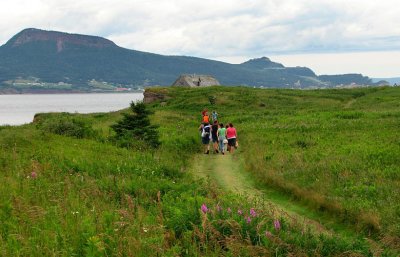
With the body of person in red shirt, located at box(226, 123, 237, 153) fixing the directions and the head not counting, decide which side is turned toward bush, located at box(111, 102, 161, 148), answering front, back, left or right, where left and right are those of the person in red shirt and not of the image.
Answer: left

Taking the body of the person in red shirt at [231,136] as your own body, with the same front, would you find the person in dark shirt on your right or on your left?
on your left

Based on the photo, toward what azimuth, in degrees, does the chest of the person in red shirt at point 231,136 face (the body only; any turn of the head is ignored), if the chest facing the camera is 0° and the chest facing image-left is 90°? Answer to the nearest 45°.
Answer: approximately 180°
